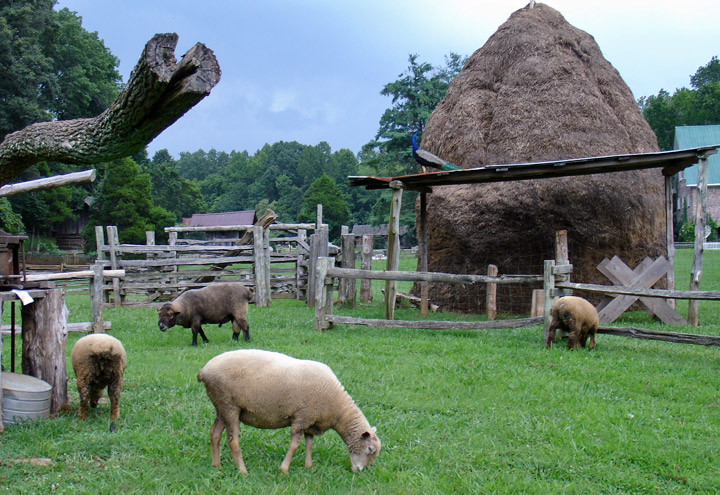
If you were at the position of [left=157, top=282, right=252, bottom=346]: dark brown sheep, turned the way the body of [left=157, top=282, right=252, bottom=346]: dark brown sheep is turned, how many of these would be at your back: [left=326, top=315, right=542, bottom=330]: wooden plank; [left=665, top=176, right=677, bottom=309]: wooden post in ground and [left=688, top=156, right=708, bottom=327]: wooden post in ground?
3

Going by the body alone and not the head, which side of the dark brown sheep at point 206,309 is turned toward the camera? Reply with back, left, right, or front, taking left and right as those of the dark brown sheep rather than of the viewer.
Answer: left

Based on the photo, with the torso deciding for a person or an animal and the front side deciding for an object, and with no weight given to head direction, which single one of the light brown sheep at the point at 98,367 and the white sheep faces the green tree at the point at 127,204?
the light brown sheep

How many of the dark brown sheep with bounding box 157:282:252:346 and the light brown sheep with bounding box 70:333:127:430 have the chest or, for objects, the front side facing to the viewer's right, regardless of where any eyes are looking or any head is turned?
0

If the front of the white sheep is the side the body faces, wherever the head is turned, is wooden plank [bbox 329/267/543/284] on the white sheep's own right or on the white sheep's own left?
on the white sheep's own left

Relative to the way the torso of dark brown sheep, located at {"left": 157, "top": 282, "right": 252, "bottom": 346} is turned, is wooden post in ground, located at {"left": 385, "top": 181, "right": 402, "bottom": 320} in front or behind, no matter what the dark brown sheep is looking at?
behind

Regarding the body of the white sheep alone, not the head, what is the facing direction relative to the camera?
to the viewer's right

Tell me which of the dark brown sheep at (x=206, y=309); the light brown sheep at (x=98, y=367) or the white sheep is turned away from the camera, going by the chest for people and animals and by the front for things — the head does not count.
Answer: the light brown sheep at (x=98, y=367)

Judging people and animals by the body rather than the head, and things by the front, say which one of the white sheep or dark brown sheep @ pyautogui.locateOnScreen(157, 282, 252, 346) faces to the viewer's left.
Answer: the dark brown sheep

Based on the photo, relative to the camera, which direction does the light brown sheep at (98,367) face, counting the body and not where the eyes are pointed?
away from the camera

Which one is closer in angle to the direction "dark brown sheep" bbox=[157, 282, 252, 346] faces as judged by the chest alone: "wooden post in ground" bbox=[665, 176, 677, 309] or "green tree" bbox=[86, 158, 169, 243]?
the green tree
